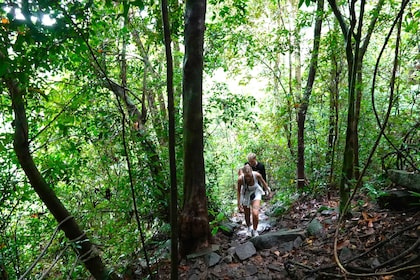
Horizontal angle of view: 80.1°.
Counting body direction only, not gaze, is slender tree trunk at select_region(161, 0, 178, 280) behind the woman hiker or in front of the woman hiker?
in front

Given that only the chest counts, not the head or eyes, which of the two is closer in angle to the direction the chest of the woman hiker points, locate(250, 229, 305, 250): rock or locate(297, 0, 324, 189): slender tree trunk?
the rock

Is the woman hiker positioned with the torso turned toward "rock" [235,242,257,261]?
yes

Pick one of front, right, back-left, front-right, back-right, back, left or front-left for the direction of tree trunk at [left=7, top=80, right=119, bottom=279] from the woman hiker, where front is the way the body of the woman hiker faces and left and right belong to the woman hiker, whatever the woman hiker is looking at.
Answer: front-right

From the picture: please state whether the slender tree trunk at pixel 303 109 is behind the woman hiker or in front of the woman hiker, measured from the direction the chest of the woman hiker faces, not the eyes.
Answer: behind

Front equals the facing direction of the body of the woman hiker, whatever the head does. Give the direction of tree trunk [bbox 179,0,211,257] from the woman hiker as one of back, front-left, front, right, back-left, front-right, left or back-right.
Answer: front-right

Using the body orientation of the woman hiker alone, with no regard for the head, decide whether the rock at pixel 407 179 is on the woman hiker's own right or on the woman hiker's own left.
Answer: on the woman hiker's own left

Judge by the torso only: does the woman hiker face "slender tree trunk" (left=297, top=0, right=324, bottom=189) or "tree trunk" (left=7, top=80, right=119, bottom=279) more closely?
the tree trunk

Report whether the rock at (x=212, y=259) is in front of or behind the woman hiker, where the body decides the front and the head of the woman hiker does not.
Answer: in front

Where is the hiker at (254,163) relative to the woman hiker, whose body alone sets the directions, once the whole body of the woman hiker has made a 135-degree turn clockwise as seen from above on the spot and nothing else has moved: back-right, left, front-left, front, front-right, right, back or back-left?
front-right

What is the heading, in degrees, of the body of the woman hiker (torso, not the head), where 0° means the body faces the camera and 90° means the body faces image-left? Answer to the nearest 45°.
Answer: approximately 0°
